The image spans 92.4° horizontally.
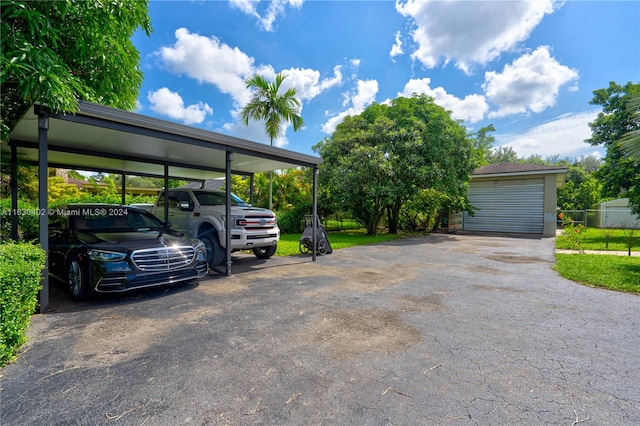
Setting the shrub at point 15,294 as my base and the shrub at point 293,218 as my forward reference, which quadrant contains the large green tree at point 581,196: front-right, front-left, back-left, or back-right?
front-right

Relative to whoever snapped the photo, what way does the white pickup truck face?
facing the viewer and to the right of the viewer

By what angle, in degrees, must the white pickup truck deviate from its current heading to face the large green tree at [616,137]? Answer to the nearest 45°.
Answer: approximately 45° to its left

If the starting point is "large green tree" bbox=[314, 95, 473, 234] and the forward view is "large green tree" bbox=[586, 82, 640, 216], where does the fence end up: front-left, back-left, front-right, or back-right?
front-right

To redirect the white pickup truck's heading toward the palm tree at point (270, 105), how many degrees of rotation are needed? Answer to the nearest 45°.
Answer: approximately 135° to its left

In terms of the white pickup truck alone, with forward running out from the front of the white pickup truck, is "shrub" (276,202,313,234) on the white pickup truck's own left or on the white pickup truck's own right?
on the white pickup truck's own left

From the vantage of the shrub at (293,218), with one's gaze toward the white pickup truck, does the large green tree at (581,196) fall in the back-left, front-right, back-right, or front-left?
back-left

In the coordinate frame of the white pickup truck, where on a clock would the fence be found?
The fence is roughly at 10 o'clock from the white pickup truck.
